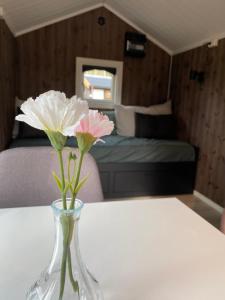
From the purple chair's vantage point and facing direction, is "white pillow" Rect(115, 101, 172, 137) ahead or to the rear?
to the rear

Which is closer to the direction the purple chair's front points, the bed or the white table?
the white table

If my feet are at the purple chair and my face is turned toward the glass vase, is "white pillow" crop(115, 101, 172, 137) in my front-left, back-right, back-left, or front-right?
back-left

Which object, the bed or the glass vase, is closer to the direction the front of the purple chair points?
the glass vase

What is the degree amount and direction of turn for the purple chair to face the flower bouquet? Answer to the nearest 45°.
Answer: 0° — it already faces it

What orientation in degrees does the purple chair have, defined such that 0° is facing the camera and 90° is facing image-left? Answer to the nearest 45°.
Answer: approximately 0°

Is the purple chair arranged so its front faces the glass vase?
yes

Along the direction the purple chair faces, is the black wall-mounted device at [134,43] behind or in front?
behind

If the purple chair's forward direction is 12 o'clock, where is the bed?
The bed is roughly at 7 o'clock from the purple chair.
